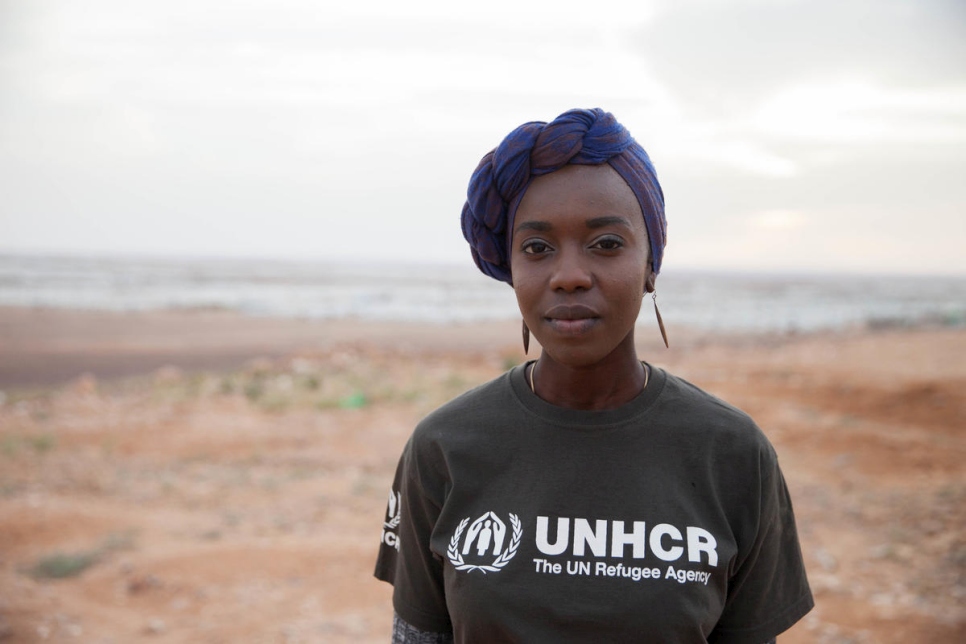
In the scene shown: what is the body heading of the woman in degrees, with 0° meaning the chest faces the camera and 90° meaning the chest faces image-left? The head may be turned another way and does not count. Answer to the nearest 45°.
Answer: approximately 0°
